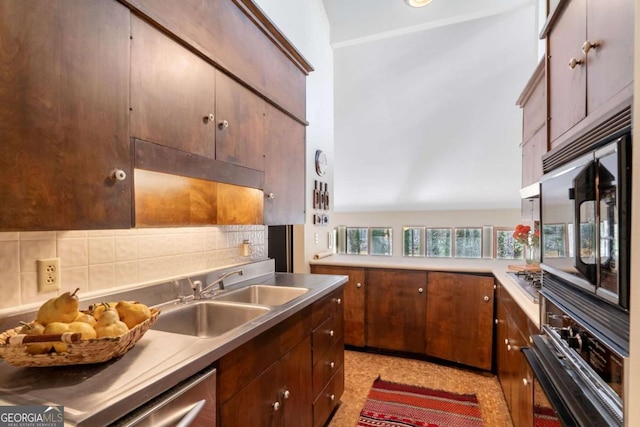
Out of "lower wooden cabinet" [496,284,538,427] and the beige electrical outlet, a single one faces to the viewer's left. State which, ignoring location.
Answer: the lower wooden cabinet

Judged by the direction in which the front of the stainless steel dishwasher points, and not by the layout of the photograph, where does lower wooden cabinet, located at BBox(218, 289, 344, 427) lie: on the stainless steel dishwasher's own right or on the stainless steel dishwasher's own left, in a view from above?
on the stainless steel dishwasher's own left

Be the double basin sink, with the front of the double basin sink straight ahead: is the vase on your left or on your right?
on your left

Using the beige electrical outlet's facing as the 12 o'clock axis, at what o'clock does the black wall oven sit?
The black wall oven is roughly at 12 o'clock from the beige electrical outlet.

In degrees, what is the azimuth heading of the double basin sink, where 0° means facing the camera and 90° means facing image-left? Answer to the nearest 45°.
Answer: approximately 315°

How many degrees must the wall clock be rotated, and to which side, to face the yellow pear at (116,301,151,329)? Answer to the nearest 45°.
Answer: approximately 45° to its right

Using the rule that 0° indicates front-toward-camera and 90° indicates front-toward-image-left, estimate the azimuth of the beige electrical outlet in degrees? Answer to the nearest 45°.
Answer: approximately 315°

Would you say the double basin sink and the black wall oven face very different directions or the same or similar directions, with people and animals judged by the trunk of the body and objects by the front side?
very different directions

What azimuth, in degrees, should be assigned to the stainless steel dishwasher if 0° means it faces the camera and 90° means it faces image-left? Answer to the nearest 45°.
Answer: approximately 315°

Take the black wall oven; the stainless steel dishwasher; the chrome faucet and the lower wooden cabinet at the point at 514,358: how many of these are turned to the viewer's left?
2

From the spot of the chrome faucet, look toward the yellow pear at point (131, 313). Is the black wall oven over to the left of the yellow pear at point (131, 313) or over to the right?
left

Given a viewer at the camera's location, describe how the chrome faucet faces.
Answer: facing to the right of the viewer

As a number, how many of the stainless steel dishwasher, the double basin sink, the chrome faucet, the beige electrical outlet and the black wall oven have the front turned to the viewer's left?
1

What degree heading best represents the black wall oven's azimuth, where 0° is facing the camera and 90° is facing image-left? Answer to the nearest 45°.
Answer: approximately 90°

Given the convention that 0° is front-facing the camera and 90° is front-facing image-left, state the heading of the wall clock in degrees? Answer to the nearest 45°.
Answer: approximately 315°
